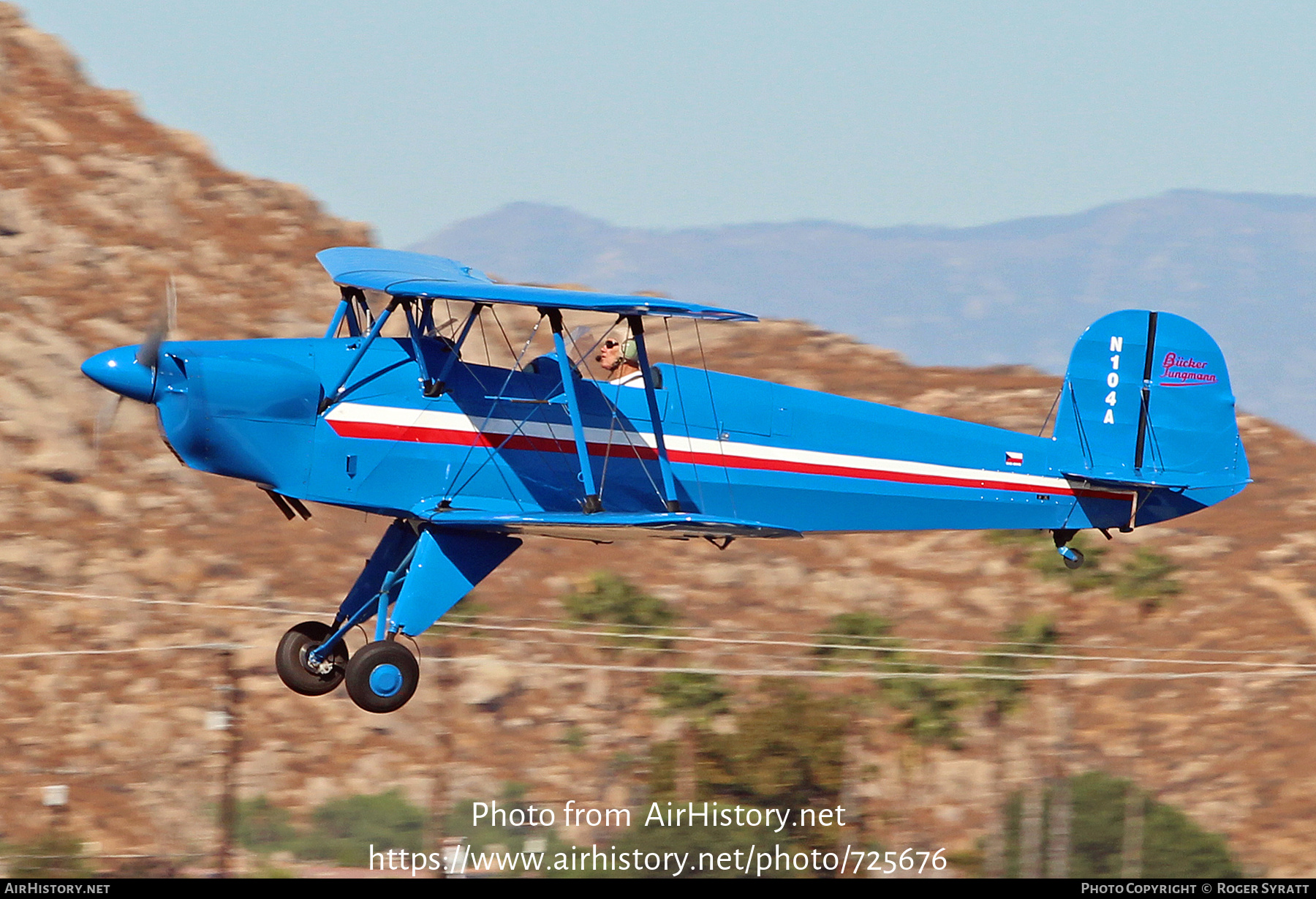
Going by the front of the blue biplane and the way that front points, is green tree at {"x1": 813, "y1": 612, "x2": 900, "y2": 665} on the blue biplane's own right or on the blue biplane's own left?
on the blue biplane's own right

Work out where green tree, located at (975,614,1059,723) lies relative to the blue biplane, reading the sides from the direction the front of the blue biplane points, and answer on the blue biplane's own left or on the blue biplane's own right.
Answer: on the blue biplane's own right

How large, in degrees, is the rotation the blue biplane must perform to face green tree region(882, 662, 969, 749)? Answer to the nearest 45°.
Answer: approximately 90° to its right

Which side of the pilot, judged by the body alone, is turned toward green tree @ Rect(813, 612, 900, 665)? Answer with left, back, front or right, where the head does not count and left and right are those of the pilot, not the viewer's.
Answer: right

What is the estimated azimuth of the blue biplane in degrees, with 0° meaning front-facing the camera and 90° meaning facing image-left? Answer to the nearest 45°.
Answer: approximately 90°

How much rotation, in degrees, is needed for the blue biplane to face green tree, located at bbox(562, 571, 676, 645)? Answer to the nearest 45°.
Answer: approximately 90° to its right

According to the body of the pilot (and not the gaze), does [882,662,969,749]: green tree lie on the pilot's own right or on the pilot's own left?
on the pilot's own right

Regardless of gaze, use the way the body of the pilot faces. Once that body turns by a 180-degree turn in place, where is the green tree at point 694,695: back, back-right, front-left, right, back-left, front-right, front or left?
left

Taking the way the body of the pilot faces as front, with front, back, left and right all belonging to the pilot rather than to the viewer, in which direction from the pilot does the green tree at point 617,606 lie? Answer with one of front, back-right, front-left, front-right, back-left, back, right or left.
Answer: right

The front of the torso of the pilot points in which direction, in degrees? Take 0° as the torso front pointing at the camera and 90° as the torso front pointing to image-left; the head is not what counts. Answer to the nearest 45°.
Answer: approximately 90°

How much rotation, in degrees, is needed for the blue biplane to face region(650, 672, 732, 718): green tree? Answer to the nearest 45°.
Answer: approximately 90° to its right
